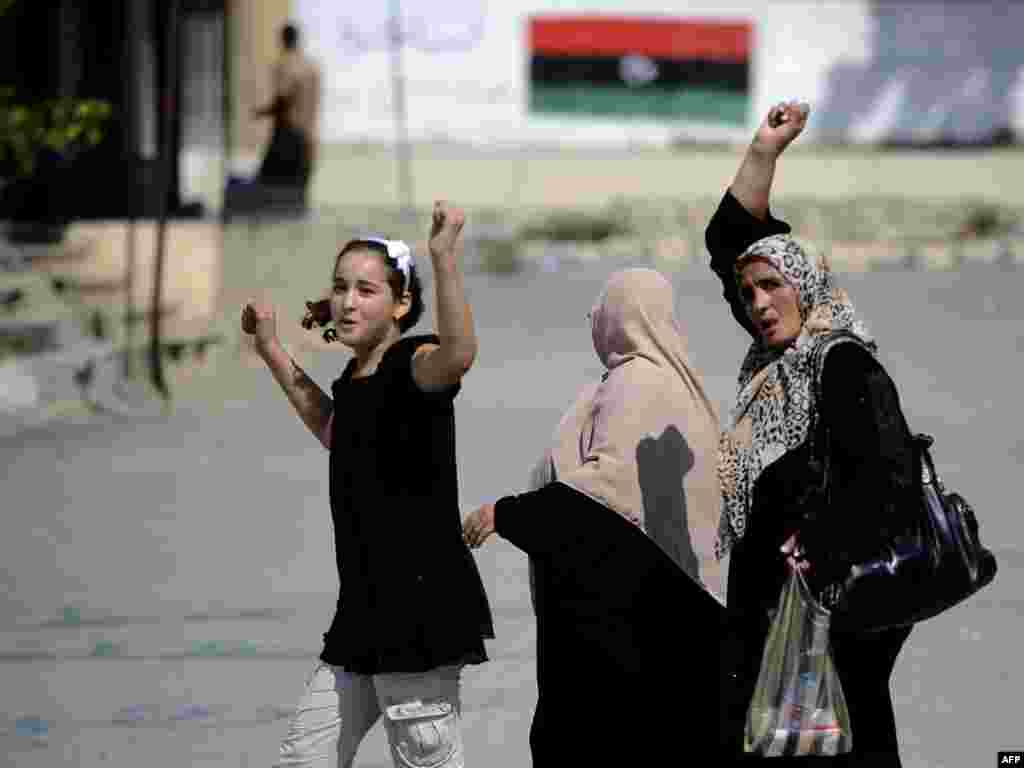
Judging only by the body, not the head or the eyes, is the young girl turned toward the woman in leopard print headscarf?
no

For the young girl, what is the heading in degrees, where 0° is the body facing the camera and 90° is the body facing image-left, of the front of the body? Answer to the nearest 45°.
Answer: approximately 45°

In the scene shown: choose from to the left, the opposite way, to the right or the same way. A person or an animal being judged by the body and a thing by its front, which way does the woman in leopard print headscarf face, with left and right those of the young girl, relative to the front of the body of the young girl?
the same way

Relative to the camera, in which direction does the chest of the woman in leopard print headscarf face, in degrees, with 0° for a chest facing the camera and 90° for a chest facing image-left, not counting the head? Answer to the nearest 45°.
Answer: approximately 45°

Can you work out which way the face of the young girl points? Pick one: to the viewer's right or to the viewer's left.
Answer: to the viewer's left

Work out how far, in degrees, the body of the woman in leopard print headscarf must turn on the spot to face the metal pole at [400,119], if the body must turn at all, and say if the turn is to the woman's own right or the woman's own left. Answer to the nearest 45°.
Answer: approximately 135° to the woman's own right

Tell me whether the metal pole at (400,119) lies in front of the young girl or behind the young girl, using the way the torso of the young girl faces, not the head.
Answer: behind

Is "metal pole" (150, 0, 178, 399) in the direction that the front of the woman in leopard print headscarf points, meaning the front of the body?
no

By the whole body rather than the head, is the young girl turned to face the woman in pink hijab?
no

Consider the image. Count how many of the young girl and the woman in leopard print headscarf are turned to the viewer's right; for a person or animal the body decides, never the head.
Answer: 0

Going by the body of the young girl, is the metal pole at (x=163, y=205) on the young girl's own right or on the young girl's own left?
on the young girl's own right
